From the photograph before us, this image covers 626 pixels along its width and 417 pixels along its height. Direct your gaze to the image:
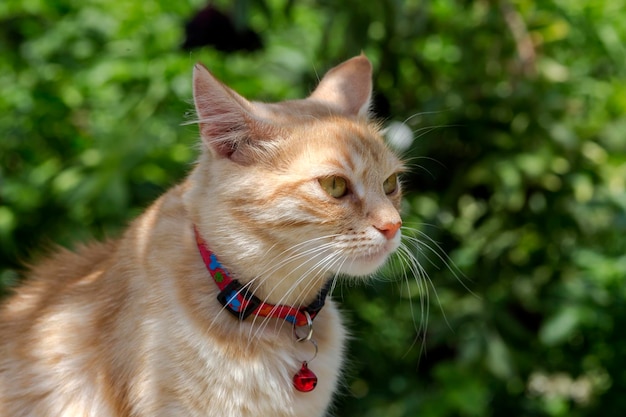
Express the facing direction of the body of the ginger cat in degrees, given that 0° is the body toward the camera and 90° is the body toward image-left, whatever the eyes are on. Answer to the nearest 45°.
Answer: approximately 315°
